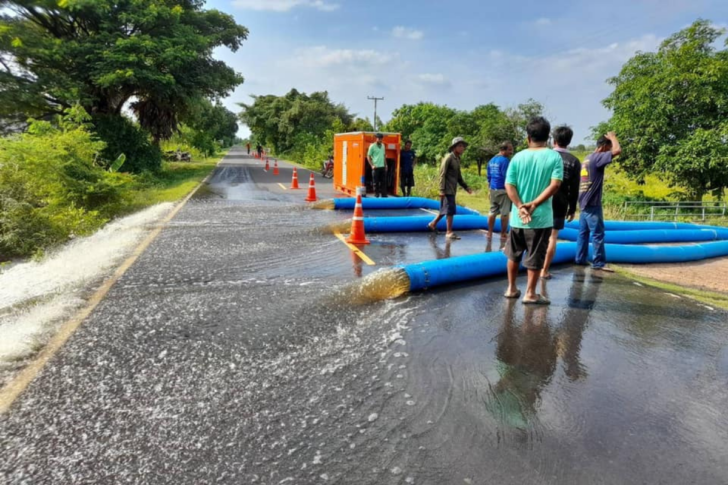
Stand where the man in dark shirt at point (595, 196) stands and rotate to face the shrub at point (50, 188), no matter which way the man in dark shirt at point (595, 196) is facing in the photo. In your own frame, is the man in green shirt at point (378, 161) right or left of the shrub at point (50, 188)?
right

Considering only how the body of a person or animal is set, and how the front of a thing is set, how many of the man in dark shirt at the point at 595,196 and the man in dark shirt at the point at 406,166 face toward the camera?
1

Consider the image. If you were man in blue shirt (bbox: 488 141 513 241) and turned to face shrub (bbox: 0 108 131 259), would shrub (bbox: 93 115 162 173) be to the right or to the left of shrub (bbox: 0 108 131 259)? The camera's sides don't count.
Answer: right

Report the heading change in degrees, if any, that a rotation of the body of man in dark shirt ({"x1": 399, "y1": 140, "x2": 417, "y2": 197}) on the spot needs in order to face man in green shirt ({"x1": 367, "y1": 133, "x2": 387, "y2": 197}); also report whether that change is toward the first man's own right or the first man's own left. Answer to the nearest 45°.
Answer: approximately 45° to the first man's own right

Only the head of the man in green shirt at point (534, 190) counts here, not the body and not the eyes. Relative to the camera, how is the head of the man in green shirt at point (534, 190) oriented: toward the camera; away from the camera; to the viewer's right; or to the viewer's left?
away from the camera

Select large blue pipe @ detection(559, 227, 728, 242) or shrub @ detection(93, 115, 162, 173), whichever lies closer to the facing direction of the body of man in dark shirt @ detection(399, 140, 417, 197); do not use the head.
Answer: the large blue pipe

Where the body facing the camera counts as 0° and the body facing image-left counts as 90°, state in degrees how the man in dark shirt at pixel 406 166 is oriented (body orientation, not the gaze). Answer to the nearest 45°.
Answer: approximately 0°
